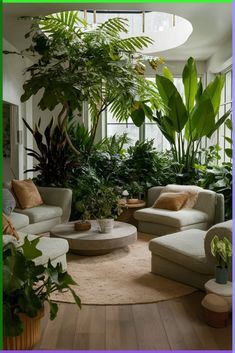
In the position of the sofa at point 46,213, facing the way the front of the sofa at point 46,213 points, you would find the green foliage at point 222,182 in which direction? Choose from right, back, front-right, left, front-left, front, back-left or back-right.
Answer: front-left

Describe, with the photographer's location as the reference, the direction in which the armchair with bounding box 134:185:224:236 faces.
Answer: facing the viewer and to the left of the viewer

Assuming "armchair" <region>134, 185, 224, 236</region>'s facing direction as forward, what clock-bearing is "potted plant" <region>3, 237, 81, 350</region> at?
The potted plant is roughly at 11 o'clock from the armchair.

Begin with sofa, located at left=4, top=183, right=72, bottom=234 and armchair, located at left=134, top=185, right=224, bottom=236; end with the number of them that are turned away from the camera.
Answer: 0

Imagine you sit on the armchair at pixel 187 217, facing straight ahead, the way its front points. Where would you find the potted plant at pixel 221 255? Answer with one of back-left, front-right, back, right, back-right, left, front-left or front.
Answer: front-left

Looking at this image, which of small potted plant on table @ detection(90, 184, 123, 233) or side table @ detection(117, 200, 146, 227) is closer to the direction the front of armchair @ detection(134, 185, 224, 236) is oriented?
the small potted plant on table

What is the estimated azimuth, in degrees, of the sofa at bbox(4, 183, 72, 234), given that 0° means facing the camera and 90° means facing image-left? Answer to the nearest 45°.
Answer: approximately 315°

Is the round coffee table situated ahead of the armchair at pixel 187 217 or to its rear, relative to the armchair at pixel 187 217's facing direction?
ahead

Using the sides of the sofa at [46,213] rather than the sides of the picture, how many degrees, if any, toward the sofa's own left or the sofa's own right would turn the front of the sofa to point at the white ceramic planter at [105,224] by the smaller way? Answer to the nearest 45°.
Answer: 0° — it already faces it

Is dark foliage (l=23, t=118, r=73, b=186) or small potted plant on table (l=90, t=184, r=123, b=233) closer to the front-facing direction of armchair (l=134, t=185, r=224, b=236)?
the small potted plant on table

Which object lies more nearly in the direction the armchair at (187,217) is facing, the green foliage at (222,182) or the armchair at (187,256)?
the armchair

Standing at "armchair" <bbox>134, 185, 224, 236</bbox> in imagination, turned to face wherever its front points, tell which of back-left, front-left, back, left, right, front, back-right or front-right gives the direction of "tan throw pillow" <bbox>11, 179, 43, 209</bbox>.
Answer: front-right
